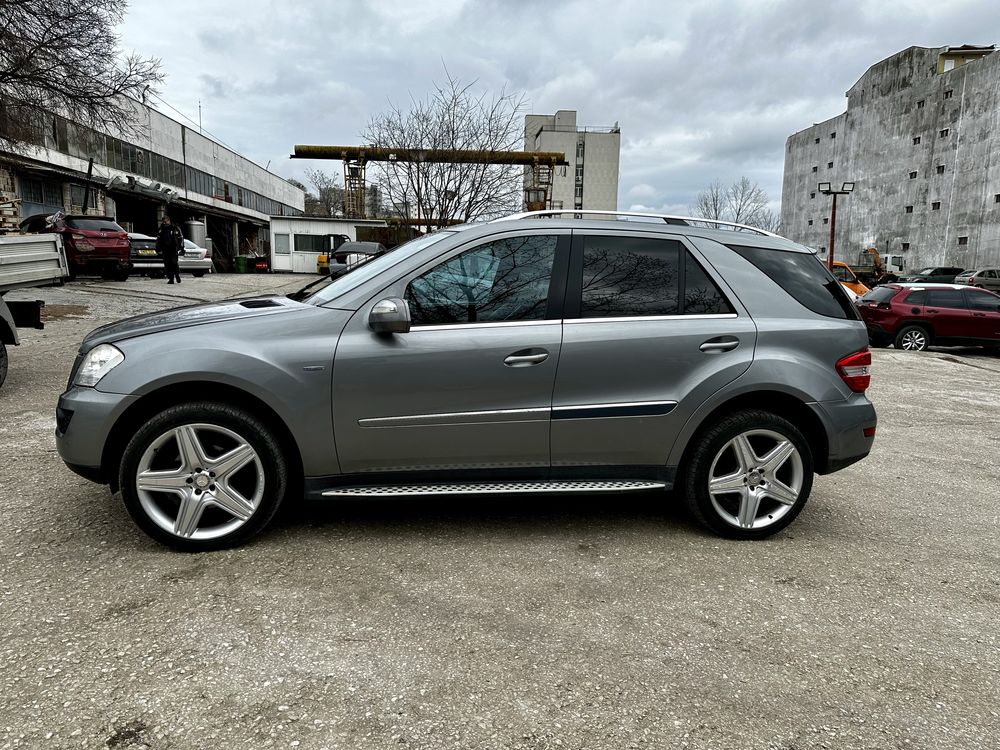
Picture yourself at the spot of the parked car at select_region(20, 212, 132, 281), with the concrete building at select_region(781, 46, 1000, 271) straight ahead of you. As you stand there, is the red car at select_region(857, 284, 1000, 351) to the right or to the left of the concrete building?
right

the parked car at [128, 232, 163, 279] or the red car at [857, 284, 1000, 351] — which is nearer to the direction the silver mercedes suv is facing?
the parked car

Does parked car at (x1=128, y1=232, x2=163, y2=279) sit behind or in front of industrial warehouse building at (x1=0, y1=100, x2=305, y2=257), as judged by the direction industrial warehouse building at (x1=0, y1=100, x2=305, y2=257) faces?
in front

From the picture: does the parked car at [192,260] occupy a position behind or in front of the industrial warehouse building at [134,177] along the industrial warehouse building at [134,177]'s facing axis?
in front

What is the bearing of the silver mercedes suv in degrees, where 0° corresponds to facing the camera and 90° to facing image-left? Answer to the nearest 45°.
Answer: approximately 90°

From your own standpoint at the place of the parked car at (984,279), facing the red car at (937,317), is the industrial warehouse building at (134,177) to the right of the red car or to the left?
right

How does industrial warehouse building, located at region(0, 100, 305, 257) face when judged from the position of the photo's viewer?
facing the viewer and to the right of the viewer

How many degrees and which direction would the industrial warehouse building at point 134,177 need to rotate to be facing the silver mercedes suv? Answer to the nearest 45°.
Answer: approximately 45° to its right

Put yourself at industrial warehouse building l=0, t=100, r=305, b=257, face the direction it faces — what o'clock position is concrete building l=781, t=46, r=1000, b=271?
The concrete building is roughly at 11 o'clock from the industrial warehouse building.

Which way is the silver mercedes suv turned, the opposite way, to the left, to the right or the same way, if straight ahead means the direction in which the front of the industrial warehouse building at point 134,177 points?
the opposite way

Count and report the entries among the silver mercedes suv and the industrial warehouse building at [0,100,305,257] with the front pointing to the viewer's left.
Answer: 1

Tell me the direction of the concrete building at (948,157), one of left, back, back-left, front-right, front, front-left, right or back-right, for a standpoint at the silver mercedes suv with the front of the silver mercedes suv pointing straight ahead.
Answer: back-right
